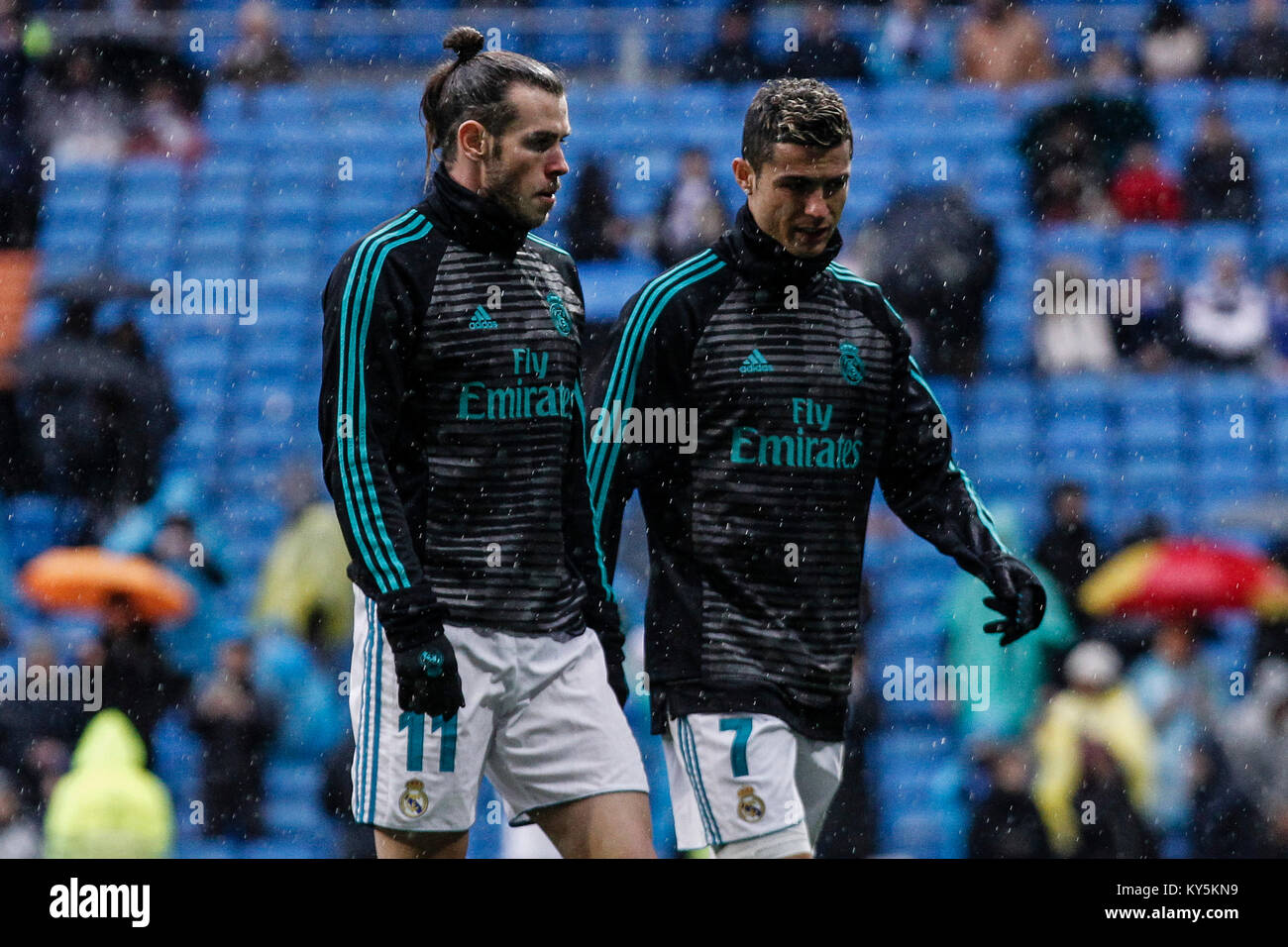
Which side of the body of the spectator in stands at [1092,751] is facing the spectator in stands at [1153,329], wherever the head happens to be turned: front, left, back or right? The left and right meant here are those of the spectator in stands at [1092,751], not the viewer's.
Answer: back

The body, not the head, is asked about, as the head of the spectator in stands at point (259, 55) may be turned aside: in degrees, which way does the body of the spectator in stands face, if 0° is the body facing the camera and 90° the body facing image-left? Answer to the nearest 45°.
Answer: approximately 0°

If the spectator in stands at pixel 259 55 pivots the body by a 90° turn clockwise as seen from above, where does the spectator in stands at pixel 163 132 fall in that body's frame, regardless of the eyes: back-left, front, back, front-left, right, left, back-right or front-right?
front

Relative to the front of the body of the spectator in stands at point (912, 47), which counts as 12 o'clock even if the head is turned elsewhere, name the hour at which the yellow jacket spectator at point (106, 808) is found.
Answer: The yellow jacket spectator is roughly at 1 o'clock from the spectator in stands.

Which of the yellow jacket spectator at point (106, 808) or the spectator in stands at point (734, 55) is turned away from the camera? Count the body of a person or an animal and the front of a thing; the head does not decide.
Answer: the yellow jacket spectator

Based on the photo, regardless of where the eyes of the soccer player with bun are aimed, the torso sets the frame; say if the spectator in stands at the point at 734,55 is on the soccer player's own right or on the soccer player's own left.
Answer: on the soccer player's own left

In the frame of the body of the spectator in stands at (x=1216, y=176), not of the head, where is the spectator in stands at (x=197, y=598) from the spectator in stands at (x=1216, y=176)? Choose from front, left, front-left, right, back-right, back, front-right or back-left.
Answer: front-right

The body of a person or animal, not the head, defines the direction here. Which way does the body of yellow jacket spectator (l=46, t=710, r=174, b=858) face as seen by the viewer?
away from the camera

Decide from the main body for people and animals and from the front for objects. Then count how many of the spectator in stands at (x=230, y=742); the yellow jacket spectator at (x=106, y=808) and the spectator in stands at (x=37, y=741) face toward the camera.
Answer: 2

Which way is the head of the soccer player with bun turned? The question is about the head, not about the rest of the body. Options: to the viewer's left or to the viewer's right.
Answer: to the viewer's right
